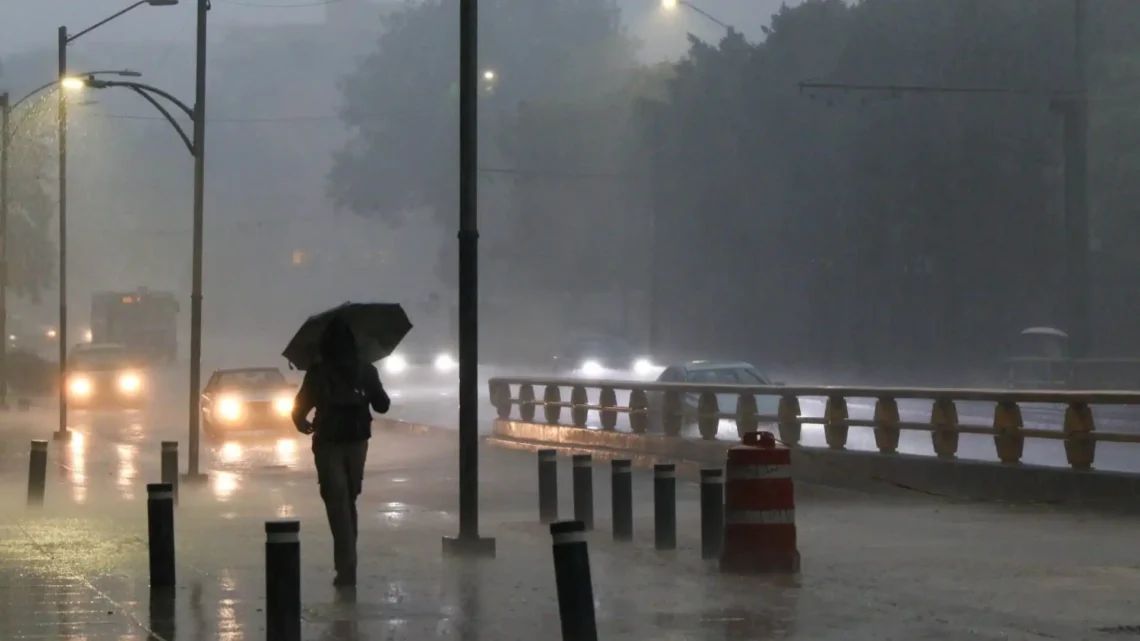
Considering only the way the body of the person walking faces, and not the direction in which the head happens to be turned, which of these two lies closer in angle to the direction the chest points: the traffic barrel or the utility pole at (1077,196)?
the utility pole

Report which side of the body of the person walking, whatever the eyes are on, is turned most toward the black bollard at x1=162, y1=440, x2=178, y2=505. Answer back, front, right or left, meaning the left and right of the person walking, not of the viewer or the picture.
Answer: front

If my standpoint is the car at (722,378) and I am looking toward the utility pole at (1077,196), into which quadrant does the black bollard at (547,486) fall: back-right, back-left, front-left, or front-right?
back-right

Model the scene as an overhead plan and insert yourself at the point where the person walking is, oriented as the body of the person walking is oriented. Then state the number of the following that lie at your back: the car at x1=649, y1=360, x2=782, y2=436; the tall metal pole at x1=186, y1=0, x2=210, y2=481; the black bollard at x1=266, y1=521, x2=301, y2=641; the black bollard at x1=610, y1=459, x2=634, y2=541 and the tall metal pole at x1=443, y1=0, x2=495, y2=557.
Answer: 1

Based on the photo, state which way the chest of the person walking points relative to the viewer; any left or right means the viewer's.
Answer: facing away from the viewer
